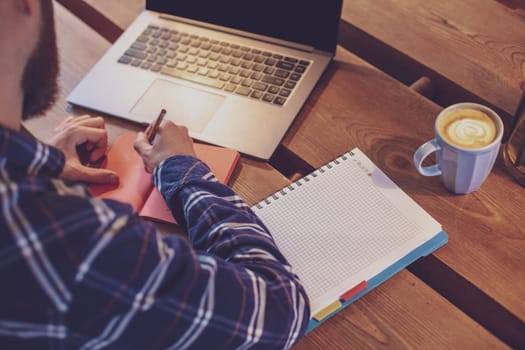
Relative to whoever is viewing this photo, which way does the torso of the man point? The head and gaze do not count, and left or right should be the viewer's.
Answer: facing away from the viewer and to the right of the viewer

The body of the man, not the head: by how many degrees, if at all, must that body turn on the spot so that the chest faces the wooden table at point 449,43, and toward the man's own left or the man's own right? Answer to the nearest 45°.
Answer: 0° — they already face it

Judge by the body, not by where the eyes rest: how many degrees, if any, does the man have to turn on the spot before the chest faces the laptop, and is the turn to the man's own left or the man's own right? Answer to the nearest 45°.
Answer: approximately 45° to the man's own left

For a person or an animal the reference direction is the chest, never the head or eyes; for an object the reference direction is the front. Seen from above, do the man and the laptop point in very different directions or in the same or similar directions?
very different directions

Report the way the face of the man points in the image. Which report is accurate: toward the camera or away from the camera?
away from the camera
